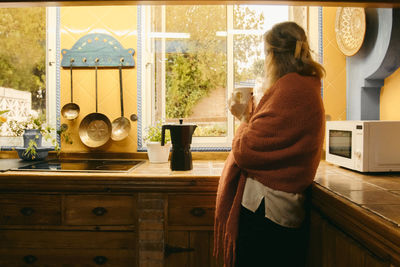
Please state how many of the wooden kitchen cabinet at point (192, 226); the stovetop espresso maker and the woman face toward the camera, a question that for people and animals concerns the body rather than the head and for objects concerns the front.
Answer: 1

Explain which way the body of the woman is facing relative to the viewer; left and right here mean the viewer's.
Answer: facing away from the viewer and to the left of the viewer

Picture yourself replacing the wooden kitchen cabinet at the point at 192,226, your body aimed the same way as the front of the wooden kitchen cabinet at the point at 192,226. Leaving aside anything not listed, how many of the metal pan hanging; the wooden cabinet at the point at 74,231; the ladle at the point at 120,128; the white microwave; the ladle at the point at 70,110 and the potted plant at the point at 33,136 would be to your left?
1

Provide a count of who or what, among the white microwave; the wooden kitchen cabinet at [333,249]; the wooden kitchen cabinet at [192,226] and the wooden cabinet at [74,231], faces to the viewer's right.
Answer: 0

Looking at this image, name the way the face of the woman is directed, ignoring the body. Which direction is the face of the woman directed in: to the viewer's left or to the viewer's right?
to the viewer's left

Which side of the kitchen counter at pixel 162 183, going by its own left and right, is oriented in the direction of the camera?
front

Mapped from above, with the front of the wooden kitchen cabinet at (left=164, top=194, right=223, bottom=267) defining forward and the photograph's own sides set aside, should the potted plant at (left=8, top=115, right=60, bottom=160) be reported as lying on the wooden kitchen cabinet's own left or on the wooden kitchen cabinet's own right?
on the wooden kitchen cabinet's own right

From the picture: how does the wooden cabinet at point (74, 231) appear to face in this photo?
toward the camera

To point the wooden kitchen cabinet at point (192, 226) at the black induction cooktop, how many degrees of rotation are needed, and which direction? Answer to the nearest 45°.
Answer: approximately 135° to its right

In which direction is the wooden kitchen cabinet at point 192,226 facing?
toward the camera

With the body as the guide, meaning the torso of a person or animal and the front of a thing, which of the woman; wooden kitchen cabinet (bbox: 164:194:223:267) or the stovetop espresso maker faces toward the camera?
the wooden kitchen cabinet

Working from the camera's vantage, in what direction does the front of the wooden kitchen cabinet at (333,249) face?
facing the viewer and to the left of the viewer
